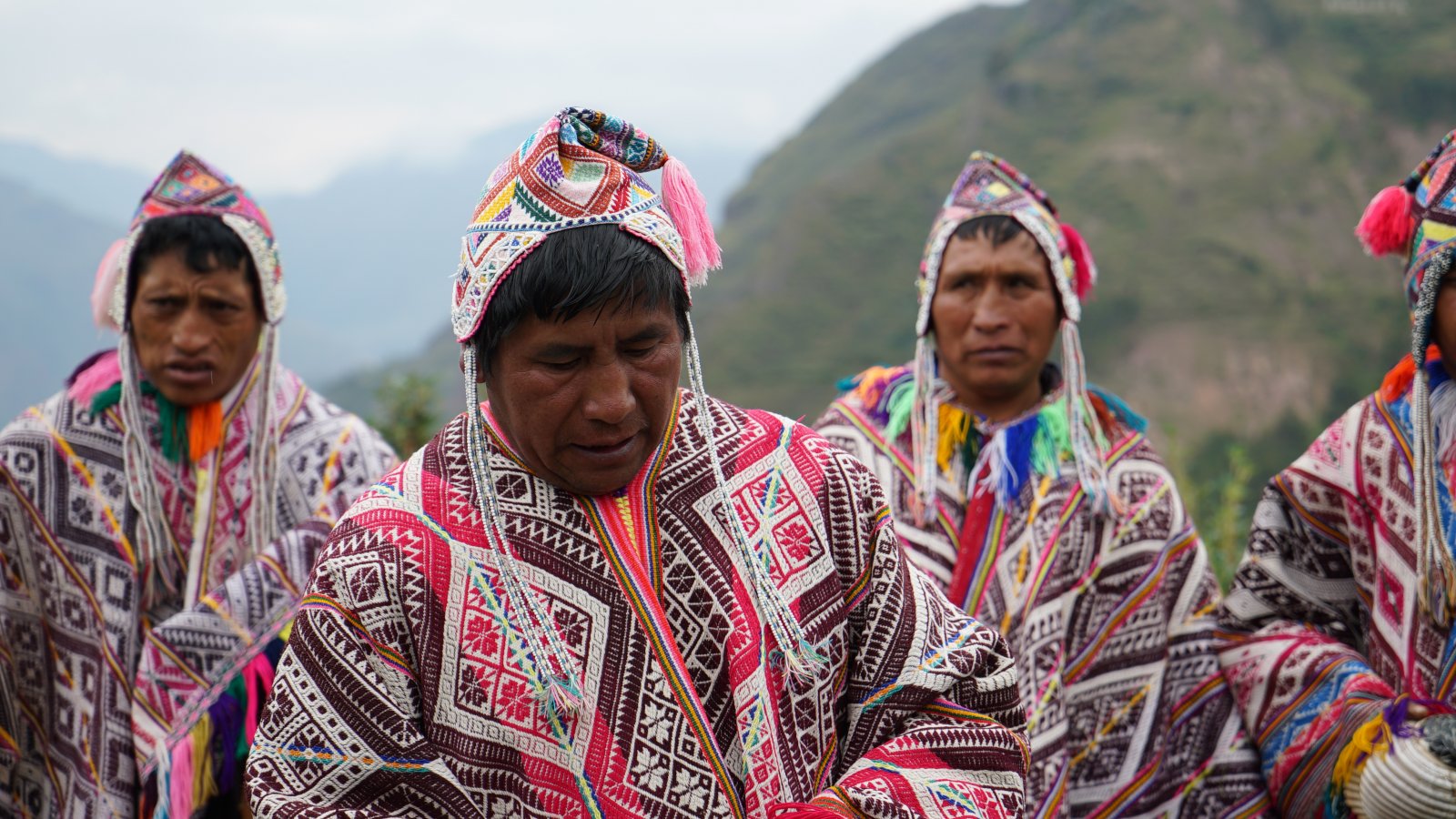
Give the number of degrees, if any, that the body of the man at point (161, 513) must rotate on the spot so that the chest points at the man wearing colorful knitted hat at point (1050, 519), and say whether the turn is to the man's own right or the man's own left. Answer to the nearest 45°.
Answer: approximately 90° to the man's own left

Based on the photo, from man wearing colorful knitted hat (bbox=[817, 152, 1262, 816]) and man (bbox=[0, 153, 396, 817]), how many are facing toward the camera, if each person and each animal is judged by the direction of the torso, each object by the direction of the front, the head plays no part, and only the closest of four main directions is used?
2

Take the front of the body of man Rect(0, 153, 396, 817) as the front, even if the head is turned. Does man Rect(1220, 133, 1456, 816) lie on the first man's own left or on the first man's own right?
on the first man's own left

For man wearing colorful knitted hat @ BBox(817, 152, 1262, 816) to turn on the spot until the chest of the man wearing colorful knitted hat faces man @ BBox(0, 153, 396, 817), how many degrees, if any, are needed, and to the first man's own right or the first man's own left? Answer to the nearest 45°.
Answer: approximately 90° to the first man's own right

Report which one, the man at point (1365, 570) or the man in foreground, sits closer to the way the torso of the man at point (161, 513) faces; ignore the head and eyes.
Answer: the man in foreground

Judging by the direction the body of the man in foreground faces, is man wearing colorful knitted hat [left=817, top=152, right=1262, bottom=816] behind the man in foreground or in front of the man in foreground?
behind

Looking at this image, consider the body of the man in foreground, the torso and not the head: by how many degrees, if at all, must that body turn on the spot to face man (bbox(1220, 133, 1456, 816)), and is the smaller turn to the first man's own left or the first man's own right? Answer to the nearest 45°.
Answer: approximately 135° to the first man's own left

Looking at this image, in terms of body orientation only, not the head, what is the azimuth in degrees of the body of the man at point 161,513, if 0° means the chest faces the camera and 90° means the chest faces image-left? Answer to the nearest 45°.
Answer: approximately 0°
